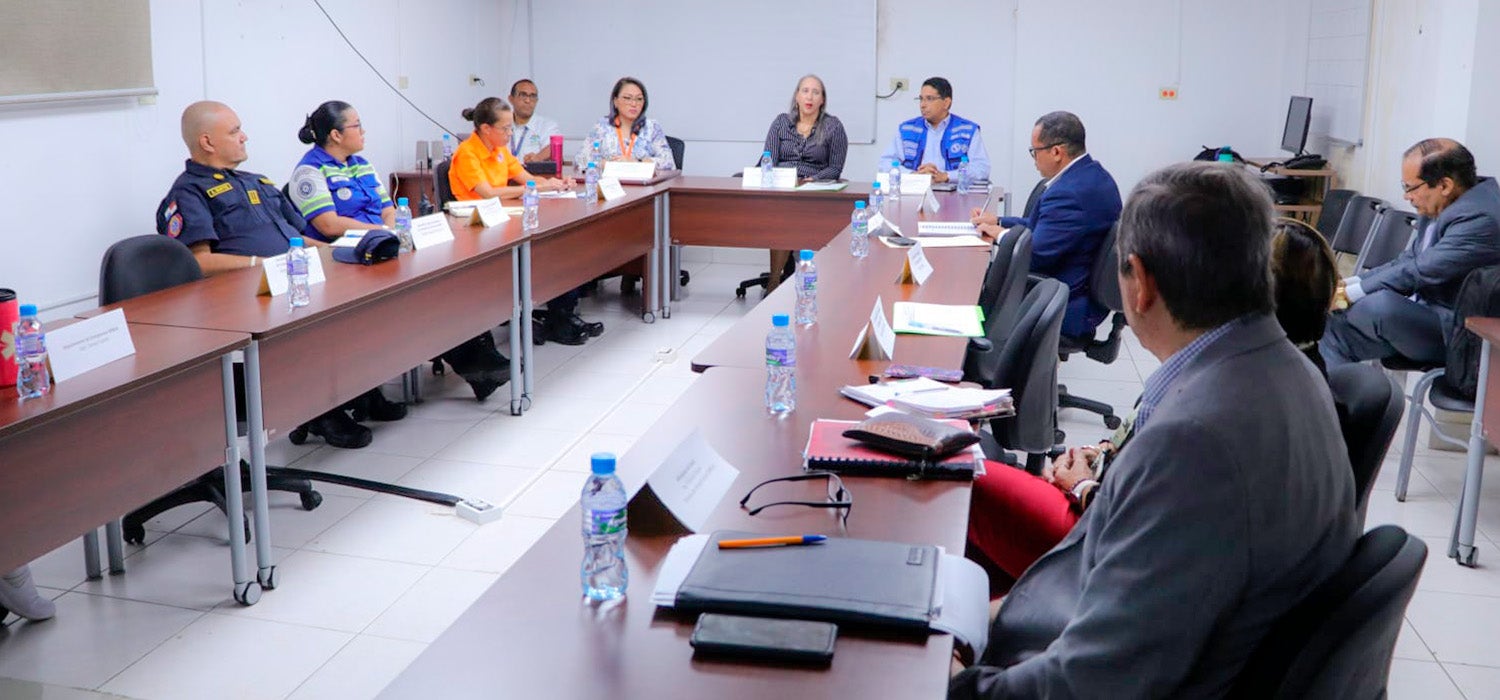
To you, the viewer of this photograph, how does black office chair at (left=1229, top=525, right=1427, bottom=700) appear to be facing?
facing away from the viewer and to the left of the viewer

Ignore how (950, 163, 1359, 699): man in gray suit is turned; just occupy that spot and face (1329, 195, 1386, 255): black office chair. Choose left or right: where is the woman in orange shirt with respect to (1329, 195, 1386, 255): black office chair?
left

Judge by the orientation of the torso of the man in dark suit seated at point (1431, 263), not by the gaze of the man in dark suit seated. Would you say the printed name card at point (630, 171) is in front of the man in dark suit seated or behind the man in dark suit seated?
in front

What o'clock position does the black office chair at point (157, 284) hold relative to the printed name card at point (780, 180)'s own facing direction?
The black office chair is roughly at 1 o'clock from the printed name card.

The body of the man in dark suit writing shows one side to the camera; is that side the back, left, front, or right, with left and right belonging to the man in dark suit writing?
left

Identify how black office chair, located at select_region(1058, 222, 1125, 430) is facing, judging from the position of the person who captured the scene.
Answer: facing to the left of the viewer

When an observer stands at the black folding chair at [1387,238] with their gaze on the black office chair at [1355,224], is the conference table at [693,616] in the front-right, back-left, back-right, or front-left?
back-left

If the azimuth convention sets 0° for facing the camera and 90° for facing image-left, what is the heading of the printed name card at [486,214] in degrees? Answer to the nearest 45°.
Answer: approximately 315°

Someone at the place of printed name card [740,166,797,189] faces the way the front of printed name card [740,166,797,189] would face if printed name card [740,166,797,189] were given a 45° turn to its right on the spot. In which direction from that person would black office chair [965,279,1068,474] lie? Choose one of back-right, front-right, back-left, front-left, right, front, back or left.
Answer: front-left

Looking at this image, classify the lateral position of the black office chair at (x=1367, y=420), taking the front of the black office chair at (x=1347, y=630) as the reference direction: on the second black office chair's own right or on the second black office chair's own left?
on the second black office chair's own right

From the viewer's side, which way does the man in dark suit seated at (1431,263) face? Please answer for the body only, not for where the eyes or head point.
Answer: to the viewer's left

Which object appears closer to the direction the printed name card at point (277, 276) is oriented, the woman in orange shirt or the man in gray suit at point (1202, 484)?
the man in gray suit

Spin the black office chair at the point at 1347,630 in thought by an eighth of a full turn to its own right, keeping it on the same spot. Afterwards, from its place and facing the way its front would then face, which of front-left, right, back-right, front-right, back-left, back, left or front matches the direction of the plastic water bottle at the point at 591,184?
front-left

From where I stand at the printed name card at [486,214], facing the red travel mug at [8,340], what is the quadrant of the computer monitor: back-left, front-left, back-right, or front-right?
back-left

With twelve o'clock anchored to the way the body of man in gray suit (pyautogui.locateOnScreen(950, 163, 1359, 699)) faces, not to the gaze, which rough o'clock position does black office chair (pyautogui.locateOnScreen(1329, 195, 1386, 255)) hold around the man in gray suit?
The black office chair is roughly at 2 o'clock from the man in gray suit.

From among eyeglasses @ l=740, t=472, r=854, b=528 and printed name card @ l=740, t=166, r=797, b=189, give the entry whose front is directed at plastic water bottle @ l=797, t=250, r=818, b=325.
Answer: the printed name card

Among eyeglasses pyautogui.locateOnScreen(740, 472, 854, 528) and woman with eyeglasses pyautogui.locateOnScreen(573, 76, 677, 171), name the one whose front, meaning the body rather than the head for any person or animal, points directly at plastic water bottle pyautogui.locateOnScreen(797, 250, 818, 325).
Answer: the woman with eyeglasses

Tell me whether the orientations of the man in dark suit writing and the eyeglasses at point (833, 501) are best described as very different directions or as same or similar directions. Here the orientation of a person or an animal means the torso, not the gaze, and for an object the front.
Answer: very different directions

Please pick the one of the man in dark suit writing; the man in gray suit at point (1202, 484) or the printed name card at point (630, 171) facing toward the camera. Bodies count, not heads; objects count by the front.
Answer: the printed name card

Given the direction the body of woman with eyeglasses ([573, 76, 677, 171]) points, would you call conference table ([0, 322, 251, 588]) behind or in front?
in front

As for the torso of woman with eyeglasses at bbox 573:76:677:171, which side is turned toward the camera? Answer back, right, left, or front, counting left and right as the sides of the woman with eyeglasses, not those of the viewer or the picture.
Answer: front
